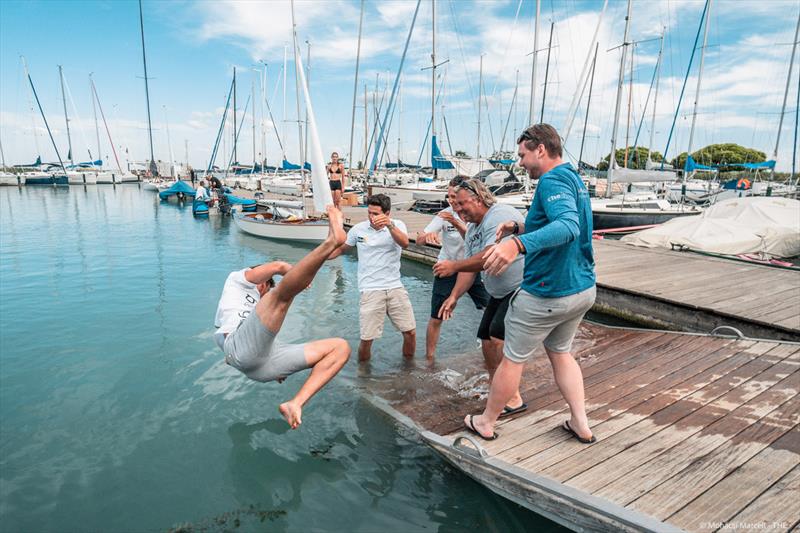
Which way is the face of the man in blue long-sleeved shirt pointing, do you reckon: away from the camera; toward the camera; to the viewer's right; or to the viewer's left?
to the viewer's left

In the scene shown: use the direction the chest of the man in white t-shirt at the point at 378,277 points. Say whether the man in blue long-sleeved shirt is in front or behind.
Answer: in front

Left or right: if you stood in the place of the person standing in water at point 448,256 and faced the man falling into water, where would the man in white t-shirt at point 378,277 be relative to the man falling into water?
right

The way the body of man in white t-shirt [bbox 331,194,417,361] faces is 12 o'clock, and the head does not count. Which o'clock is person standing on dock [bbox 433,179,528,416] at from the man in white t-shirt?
The person standing on dock is roughly at 11 o'clock from the man in white t-shirt.

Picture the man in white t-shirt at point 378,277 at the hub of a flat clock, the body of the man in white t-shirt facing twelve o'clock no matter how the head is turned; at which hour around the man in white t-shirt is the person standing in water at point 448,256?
The person standing in water is roughly at 9 o'clock from the man in white t-shirt.

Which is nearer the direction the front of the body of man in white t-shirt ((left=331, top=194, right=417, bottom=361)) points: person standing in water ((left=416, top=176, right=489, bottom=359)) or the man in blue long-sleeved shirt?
the man in blue long-sleeved shirt

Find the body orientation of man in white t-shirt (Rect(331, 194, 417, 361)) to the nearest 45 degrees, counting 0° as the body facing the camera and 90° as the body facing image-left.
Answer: approximately 0°

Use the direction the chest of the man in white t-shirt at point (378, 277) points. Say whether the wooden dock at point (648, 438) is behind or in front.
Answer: in front
